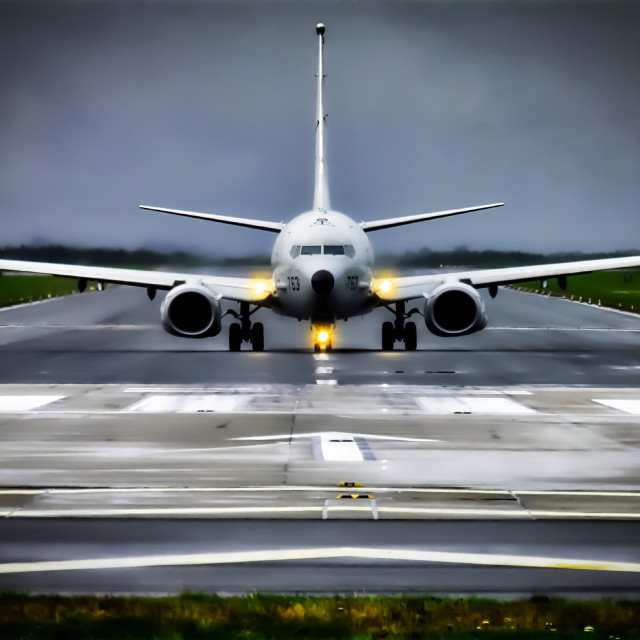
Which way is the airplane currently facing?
toward the camera
